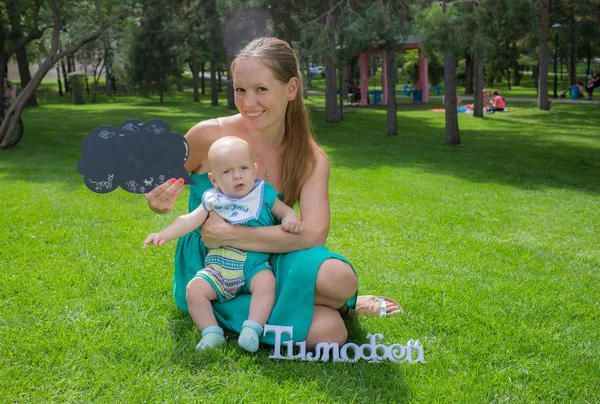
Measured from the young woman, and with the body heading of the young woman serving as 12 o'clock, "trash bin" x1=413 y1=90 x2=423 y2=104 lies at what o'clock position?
The trash bin is roughly at 5 o'clock from the young woman.

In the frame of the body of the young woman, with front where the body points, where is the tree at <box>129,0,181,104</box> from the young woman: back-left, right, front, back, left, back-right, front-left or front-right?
back-right

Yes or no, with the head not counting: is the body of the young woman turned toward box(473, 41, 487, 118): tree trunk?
no

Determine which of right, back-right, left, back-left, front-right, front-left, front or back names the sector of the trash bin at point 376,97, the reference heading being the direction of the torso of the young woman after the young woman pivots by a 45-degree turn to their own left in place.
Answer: back

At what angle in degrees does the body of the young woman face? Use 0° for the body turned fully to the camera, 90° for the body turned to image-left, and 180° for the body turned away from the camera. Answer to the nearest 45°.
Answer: approximately 45°

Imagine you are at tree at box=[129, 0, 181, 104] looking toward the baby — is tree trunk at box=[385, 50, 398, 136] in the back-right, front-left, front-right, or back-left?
front-left

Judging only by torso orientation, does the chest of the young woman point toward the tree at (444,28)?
no

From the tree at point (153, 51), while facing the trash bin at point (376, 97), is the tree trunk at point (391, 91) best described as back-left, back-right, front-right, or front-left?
front-right

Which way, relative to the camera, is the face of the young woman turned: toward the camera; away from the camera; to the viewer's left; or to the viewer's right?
toward the camera
